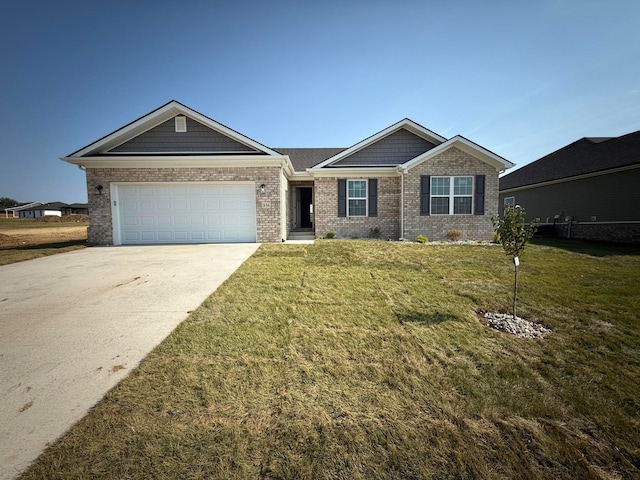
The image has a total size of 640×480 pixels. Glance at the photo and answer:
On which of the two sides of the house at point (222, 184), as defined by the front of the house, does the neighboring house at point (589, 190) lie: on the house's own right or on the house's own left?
on the house's own left

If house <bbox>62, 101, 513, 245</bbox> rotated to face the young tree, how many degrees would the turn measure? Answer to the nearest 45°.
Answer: approximately 45° to its left

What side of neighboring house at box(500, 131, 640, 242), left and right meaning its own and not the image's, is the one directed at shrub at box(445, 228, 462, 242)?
right

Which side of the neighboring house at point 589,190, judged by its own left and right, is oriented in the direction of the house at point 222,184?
right

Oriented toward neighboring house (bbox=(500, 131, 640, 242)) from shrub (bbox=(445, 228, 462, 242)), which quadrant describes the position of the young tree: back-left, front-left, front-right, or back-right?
back-right

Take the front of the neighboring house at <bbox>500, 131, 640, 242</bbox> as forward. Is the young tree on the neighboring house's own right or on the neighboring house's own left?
on the neighboring house's own right

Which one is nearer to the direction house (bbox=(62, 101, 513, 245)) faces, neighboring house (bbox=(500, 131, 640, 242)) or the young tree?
the young tree
